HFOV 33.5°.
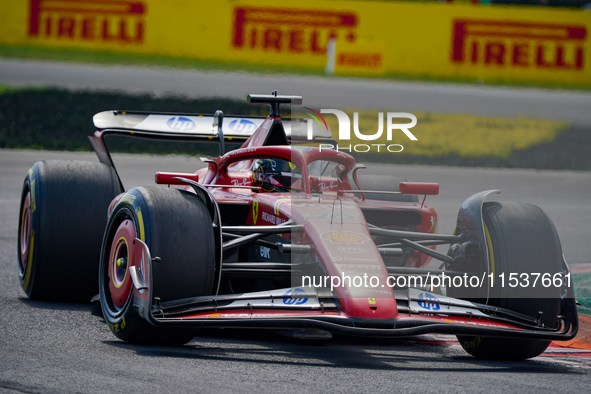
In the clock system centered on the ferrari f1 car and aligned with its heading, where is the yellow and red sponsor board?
The yellow and red sponsor board is roughly at 6 o'clock from the ferrari f1 car.

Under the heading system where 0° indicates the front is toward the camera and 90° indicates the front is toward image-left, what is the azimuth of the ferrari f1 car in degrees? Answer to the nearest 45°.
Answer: approximately 0°
